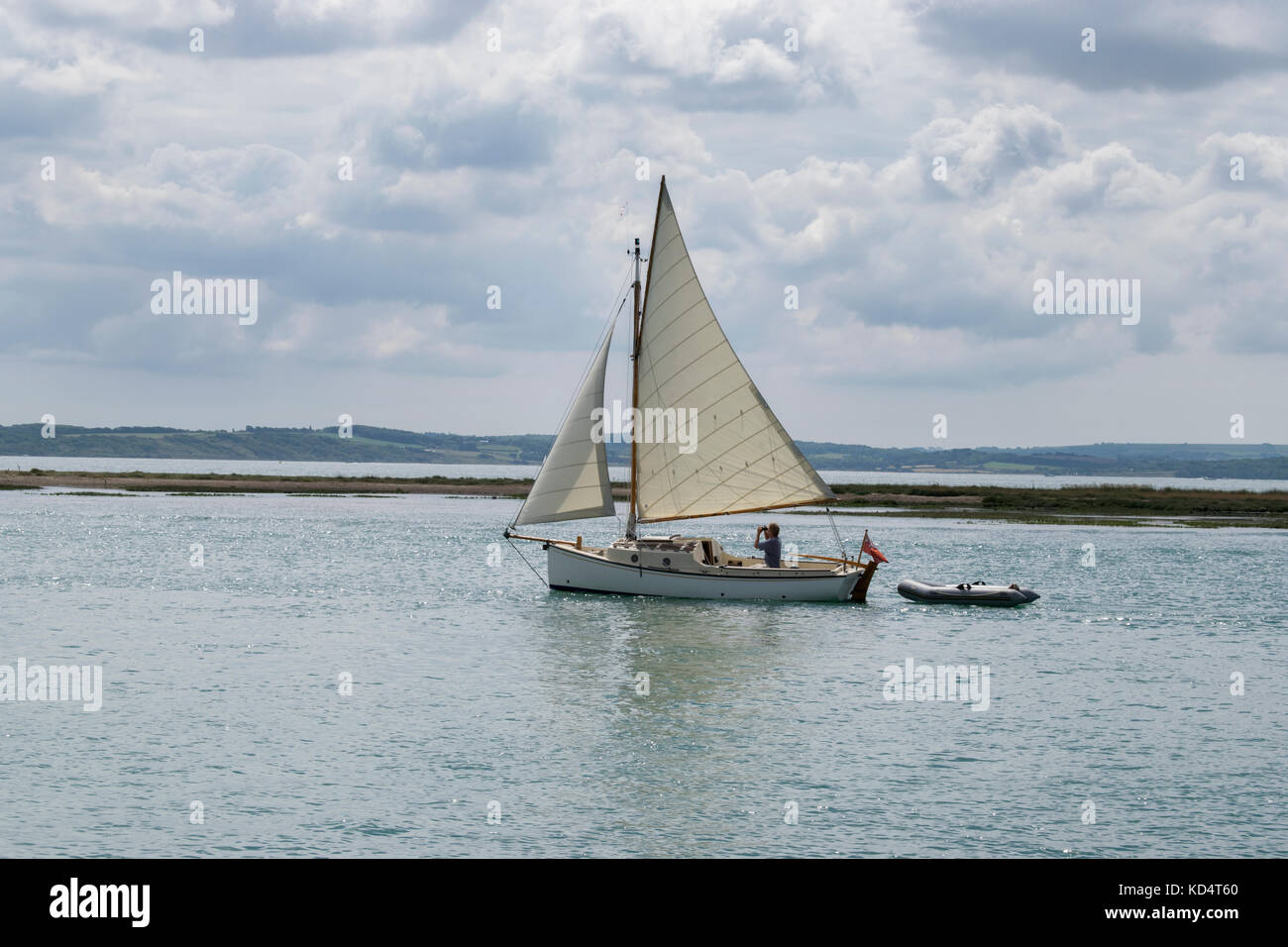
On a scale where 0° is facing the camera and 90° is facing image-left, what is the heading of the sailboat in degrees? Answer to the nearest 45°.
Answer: approximately 90°
